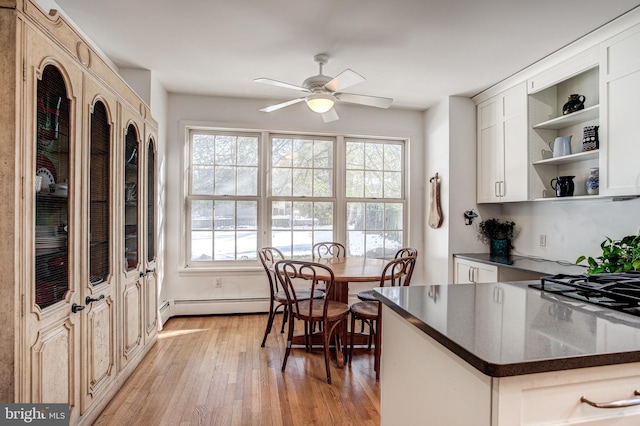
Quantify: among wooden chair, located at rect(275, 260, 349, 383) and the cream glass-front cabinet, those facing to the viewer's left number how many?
0

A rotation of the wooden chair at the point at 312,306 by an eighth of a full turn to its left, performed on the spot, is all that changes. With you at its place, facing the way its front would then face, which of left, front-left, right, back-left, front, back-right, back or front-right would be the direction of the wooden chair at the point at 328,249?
front

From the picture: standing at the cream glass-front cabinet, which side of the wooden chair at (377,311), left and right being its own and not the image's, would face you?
left

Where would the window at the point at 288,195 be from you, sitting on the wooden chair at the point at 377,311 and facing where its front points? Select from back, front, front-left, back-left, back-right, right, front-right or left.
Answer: front

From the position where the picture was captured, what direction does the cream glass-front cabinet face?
facing the viewer and to the right of the viewer

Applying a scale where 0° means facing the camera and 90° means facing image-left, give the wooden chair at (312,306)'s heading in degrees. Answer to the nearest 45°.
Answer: approximately 225°

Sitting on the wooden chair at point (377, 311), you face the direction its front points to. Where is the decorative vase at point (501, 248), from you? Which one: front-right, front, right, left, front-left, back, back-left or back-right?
right

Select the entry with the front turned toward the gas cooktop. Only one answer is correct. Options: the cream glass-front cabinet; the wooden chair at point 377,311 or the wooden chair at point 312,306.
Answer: the cream glass-front cabinet

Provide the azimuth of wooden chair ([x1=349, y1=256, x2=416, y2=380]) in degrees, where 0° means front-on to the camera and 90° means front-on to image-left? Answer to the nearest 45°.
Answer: approximately 135°

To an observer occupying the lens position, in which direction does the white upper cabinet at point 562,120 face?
facing the viewer and to the left of the viewer

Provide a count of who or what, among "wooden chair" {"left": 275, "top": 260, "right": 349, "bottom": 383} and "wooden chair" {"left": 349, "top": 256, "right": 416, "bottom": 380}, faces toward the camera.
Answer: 0

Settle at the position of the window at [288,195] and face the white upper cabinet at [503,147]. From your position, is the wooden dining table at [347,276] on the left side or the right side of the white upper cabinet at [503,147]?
right

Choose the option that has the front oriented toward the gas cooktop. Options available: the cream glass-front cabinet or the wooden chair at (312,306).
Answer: the cream glass-front cabinet

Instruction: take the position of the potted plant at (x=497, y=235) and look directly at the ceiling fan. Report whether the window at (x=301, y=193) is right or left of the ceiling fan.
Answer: right

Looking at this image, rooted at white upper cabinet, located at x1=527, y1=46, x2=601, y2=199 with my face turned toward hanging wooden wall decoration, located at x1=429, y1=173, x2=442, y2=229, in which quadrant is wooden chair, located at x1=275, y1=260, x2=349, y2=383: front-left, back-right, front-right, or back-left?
front-left

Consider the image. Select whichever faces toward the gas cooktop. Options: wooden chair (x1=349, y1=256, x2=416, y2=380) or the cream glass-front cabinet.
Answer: the cream glass-front cabinet

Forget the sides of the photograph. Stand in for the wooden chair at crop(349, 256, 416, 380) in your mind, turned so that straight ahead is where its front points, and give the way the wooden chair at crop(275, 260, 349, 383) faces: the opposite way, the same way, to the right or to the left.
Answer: to the right

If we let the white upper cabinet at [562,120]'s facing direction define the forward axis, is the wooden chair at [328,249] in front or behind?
in front
